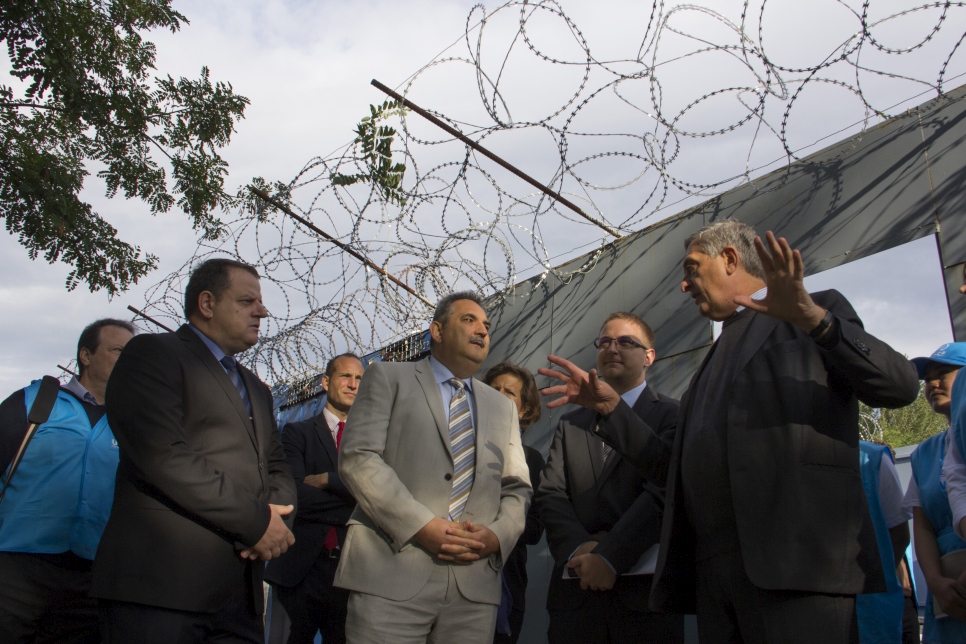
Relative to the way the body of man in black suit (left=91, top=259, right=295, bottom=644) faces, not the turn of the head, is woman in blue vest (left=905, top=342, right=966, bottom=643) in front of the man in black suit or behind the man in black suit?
in front

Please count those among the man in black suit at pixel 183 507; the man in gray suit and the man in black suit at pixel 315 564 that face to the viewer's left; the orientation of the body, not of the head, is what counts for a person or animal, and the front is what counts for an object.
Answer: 0

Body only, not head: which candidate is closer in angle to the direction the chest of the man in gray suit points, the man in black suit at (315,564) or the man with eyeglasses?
the man with eyeglasses

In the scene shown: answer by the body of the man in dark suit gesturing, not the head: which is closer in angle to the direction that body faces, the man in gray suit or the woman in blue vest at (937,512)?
the man in gray suit

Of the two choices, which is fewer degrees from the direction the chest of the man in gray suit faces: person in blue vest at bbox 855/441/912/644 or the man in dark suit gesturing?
the man in dark suit gesturing

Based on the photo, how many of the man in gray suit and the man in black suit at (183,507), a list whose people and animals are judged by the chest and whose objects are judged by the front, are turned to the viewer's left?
0

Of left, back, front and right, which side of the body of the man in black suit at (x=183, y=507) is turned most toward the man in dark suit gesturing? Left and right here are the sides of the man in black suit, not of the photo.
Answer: front

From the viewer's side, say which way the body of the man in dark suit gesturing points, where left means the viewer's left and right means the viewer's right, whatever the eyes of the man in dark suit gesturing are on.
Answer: facing the viewer and to the left of the viewer

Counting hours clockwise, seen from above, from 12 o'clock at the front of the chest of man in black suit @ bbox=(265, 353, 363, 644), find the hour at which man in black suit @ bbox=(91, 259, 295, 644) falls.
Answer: man in black suit @ bbox=(91, 259, 295, 644) is roughly at 2 o'clock from man in black suit @ bbox=(265, 353, 363, 644).

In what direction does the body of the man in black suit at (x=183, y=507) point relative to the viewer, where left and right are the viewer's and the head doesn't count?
facing the viewer and to the right of the viewer

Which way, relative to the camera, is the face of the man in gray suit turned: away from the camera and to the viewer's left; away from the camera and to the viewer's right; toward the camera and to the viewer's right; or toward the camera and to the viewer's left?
toward the camera and to the viewer's right

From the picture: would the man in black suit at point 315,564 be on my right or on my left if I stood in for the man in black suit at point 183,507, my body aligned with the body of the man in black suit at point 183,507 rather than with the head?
on my left

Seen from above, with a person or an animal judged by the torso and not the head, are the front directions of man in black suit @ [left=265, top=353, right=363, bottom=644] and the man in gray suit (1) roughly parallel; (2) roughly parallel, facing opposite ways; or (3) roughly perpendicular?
roughly parallel

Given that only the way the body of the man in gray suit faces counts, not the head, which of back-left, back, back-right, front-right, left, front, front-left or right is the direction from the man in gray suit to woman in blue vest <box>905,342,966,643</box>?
front-left

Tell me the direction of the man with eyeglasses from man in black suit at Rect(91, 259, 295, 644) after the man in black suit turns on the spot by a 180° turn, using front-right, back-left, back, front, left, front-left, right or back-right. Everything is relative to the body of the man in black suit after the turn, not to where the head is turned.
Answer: back-right

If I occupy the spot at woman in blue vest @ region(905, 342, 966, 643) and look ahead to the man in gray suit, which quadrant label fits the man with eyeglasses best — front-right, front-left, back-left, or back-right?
front-right

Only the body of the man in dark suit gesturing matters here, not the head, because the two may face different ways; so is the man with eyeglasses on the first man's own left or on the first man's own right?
on the first man's own right
